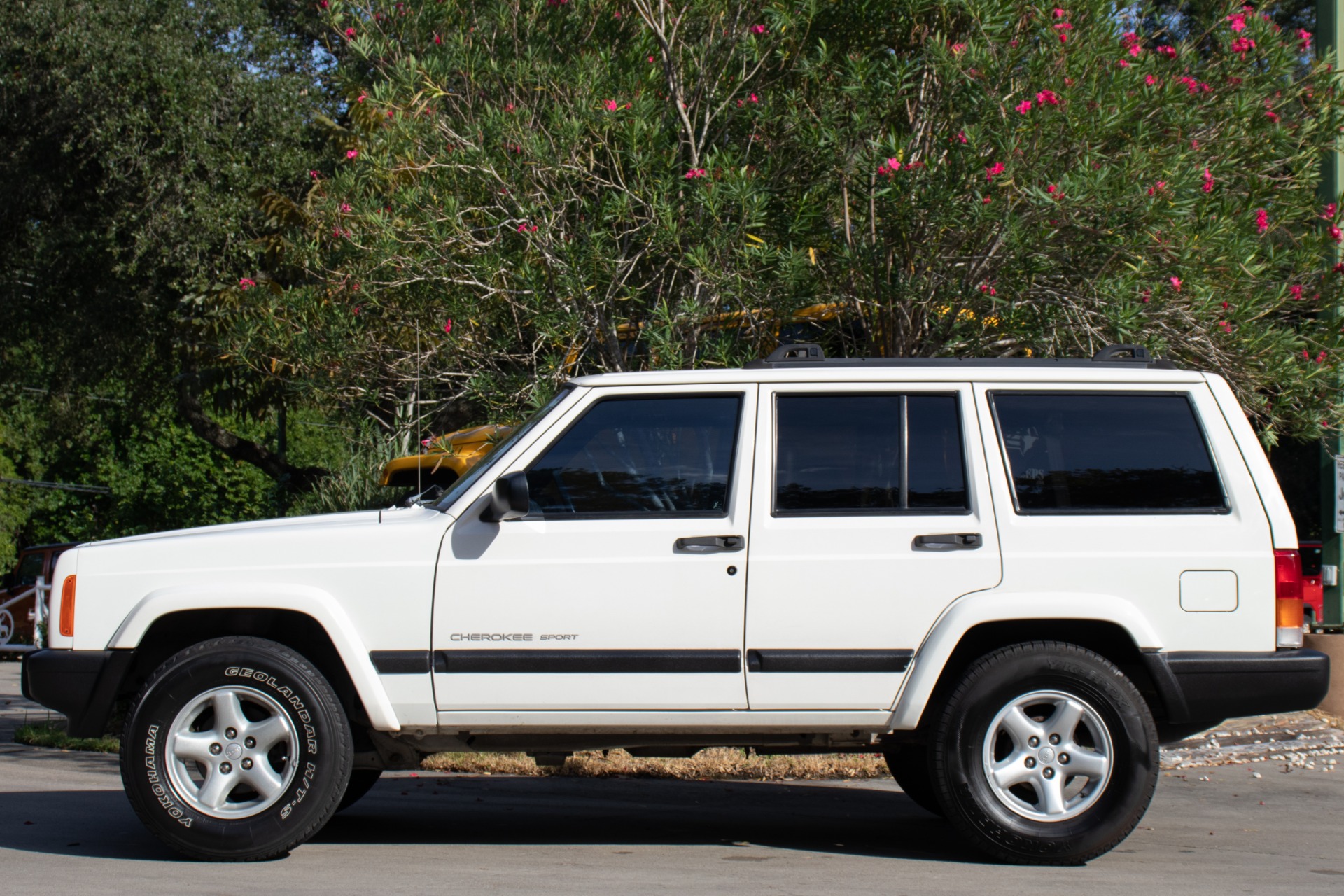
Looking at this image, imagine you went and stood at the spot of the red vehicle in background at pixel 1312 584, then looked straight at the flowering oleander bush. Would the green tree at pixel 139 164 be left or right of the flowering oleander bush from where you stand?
right

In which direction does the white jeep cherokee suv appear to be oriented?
to the viewer's left

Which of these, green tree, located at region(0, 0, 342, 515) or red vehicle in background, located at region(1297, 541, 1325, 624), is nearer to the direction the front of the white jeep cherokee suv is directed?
the green tree

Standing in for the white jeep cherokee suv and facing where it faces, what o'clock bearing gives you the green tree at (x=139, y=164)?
The green tree is roughly at 2 o'clock from the white jeep cherokee suv.

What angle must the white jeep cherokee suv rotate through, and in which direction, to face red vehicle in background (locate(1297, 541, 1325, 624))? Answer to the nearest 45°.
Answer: approximately 135° to its right
